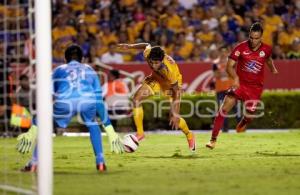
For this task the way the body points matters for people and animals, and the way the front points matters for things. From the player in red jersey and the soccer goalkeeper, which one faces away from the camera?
the soccer goalkeeper

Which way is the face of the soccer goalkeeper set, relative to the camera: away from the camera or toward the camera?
away from the camera

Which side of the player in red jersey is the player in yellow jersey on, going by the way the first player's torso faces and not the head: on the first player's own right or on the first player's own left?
on the first player's own right

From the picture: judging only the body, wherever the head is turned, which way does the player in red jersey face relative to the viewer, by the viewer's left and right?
facing the viewer

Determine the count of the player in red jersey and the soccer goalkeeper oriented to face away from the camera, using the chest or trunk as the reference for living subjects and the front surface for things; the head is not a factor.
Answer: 1

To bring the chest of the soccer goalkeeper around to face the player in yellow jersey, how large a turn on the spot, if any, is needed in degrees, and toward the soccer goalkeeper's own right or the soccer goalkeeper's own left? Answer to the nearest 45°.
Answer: approximately 45° to the soccer goalkeeper's own right

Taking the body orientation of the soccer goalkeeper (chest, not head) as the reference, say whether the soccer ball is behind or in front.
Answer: in front

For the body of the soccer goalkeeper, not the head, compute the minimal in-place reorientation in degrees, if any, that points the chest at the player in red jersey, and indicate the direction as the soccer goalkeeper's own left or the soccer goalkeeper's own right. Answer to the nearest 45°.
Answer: approximately 45° to the soccer goalkeeper's own right

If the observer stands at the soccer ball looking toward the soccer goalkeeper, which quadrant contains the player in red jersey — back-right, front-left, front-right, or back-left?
back-left

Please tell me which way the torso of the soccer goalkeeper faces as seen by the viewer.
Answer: away from the camera

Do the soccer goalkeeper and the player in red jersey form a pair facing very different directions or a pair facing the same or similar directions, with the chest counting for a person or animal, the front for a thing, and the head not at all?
very different directions

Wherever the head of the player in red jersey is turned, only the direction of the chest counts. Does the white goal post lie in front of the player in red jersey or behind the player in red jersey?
in front

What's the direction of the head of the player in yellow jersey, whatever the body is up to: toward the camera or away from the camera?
toward the camera
